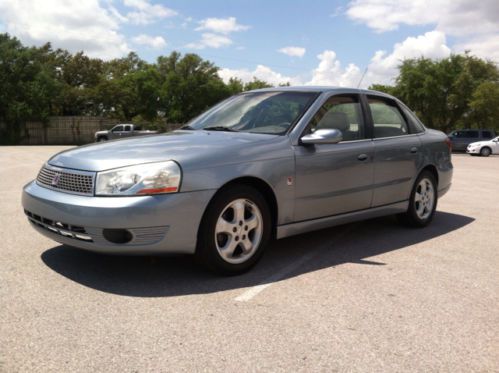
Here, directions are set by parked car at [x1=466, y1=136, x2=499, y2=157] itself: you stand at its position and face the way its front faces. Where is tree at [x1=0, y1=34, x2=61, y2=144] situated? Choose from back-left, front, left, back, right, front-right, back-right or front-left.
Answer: front-right

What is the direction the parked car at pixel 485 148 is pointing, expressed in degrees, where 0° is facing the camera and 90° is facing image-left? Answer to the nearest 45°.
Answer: approximately 45°

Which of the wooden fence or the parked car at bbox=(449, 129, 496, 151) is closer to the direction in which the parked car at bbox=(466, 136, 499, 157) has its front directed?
the wooden fence

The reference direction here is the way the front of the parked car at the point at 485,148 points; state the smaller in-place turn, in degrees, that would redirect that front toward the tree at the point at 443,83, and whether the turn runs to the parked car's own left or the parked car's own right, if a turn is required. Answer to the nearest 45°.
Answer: approximately 135° to the parked car's own right

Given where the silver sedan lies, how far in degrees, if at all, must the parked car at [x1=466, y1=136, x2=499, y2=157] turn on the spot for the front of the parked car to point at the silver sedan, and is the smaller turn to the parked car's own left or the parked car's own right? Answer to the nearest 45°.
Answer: approximately 45° to the parked car's own left

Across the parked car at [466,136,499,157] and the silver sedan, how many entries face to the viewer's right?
0

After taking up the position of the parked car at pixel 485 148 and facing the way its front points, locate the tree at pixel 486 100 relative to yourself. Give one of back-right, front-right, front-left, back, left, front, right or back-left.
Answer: back-right

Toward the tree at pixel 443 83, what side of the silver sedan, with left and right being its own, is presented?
back

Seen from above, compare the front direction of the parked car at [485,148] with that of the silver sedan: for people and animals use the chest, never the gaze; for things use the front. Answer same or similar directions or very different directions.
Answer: same or similar directions
